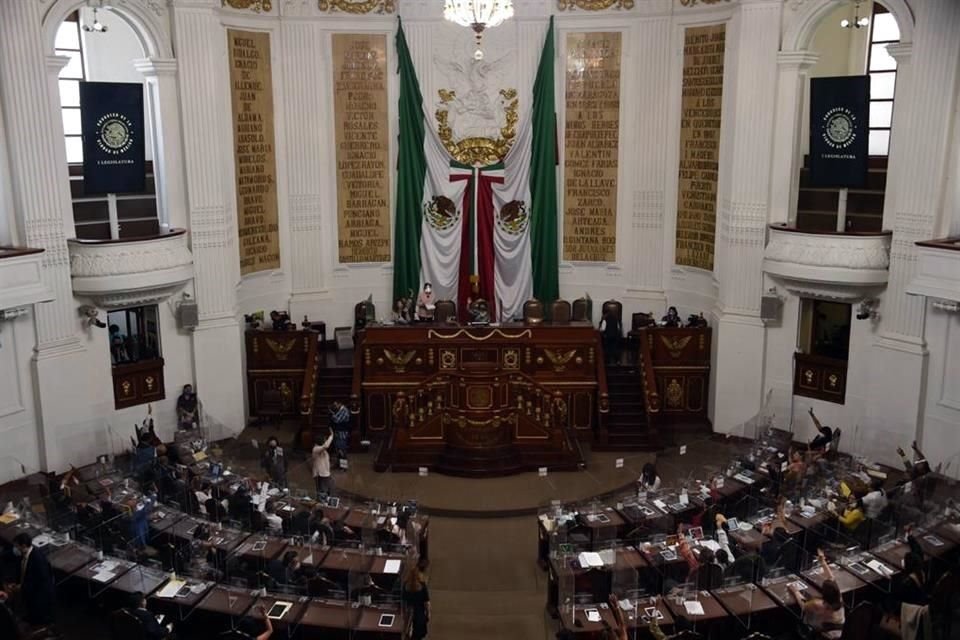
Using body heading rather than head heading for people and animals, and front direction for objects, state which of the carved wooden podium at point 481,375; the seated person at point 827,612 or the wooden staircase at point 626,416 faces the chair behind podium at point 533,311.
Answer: the seated person

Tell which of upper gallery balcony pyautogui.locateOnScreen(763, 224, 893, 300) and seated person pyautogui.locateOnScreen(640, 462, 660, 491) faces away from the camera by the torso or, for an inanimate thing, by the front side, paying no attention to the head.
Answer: the seated person

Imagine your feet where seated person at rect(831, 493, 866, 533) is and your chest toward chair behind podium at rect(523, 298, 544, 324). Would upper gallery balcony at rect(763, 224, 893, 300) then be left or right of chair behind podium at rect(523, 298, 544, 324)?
right

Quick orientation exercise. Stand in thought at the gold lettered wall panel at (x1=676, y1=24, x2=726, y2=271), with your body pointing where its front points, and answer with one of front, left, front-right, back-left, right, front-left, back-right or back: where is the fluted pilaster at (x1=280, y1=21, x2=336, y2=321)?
front-right

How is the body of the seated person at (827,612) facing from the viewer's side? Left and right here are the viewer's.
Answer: facing away from the viewer and to the left of the viewer

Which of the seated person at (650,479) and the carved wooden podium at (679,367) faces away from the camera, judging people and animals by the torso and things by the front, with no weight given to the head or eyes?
the seated person

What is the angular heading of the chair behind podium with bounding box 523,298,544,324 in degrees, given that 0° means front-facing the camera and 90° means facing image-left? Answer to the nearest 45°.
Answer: approximately 0°
